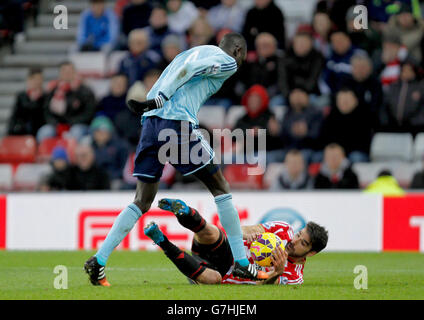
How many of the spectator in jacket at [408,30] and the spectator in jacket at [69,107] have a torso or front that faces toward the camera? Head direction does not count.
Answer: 2

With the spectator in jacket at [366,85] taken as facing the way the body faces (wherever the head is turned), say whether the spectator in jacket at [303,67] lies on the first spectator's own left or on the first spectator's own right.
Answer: on the first spectator's own right

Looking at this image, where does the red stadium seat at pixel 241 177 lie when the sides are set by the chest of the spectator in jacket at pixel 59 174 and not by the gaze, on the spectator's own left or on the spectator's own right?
on the spectator's own left

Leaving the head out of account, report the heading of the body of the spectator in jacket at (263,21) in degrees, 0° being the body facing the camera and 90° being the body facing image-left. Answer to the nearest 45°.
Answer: approximately 0°

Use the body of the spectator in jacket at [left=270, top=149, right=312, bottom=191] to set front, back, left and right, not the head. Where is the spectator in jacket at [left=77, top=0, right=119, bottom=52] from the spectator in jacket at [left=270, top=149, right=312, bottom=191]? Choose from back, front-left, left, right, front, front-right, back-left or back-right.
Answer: back-right

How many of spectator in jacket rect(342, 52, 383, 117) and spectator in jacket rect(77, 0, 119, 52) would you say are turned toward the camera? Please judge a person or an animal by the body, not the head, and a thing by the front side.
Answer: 2
